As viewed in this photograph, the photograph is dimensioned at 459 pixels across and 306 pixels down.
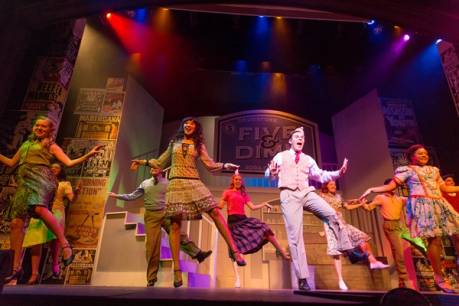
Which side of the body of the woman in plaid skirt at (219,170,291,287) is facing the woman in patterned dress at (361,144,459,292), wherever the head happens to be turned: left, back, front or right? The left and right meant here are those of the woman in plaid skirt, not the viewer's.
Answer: left

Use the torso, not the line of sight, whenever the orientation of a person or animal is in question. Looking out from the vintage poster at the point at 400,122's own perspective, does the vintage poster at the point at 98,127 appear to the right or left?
on its right

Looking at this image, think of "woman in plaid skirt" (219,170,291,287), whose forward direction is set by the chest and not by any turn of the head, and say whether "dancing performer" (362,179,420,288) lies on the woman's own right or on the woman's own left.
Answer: on the woman's own left

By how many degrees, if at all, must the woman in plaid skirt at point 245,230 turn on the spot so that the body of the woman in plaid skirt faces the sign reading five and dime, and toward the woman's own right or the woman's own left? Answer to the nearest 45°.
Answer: approximately 180°

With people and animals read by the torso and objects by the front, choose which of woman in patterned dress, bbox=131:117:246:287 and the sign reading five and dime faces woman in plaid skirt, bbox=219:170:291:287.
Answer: the sign reading five and dime

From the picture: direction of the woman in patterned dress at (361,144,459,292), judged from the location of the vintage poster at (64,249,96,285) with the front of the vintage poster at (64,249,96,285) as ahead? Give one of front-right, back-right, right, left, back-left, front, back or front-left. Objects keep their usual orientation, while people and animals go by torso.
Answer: front-left

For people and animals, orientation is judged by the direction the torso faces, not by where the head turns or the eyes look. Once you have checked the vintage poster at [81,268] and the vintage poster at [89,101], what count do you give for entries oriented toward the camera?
2

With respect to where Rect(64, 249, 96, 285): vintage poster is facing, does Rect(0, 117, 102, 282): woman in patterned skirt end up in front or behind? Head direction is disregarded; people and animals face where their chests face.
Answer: in front

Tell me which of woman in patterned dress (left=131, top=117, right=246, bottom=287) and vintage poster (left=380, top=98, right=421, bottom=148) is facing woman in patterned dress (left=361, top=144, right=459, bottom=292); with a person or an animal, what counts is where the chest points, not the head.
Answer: the vintage poster

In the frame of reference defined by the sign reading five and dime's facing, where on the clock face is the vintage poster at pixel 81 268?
The vintage poster is roughly at 2 o'clock from the sign reading five and dime.

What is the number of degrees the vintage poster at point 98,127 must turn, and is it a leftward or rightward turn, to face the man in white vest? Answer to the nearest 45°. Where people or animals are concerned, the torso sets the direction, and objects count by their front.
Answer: approximately 45° to its left
